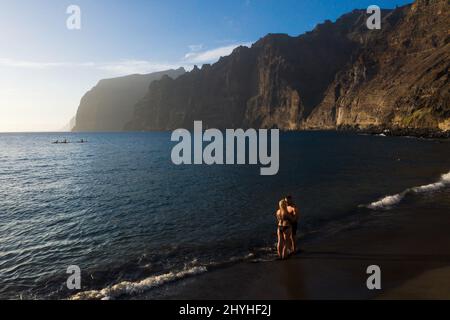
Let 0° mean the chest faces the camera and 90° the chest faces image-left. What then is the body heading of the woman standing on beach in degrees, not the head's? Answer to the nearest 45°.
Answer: approximately 180°

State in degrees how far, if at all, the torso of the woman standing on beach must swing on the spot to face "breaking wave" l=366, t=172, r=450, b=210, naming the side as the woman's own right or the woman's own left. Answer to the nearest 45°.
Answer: approximately 45° to the woman's own right
